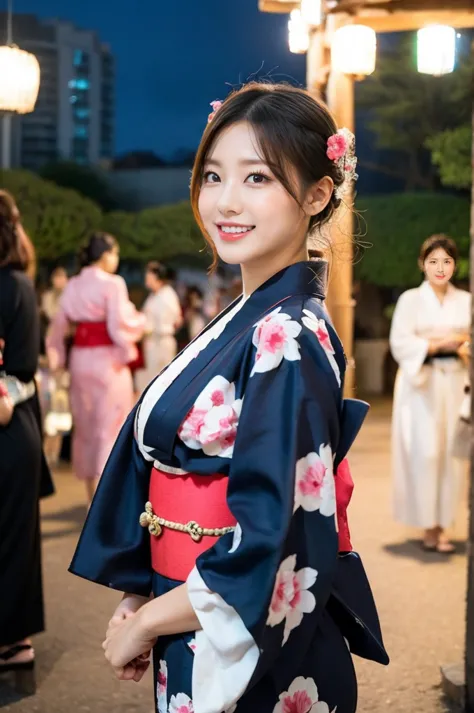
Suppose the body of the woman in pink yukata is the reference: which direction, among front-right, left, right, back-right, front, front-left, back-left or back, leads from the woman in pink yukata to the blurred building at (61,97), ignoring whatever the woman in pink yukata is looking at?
front-left

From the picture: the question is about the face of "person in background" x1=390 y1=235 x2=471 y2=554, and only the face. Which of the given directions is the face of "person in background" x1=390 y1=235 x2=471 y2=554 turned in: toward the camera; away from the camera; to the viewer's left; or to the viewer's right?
toward the camera

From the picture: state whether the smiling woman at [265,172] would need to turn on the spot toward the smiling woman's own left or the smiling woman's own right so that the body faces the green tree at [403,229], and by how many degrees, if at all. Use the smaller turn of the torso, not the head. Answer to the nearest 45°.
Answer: approximately 135° to the smiling woman's own right

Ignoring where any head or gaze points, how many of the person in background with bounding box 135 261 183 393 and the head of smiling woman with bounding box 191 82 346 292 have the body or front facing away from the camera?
0

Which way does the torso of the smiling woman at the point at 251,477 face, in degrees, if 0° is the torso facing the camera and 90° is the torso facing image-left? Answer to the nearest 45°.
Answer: approximately 45°

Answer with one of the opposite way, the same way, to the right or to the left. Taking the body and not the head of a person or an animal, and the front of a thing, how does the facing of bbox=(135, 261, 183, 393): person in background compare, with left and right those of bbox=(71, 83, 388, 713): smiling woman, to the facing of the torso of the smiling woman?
the same way

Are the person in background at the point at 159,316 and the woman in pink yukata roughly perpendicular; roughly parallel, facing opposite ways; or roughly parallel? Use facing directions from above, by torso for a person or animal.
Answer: roughly parallel, facing opposite ways

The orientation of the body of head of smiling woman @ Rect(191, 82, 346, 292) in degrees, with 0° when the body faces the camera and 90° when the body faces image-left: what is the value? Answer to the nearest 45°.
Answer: approximately 45°

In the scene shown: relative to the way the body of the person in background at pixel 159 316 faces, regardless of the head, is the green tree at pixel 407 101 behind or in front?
behind

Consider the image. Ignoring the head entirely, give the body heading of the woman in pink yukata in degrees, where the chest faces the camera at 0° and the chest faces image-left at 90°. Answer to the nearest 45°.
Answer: approximately 225°

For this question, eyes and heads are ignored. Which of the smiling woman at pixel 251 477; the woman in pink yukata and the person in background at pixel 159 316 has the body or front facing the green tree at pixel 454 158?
the woman in pink yukata

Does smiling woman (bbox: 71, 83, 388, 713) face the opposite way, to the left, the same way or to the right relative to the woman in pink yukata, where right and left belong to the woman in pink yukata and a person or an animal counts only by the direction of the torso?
the opposite way

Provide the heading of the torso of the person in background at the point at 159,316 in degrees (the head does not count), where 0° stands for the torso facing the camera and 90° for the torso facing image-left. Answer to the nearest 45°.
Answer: approximately 45°

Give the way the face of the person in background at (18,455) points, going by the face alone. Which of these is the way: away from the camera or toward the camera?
away from the camera

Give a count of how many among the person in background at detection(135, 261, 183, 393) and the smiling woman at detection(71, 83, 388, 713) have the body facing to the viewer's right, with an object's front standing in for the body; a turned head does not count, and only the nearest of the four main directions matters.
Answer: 0
